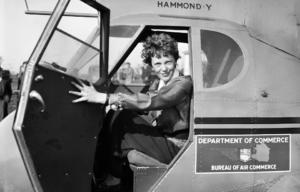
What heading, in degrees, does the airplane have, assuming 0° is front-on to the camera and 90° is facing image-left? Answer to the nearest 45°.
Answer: approximately 90°

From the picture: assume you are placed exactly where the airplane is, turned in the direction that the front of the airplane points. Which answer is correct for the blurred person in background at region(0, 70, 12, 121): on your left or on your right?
on your right
